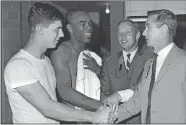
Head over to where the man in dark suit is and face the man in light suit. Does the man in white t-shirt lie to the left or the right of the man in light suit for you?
right

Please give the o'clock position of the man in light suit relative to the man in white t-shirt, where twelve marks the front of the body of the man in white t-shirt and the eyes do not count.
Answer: The man in light suit is roughly at 12 o'clock from the man in white t-shirt.

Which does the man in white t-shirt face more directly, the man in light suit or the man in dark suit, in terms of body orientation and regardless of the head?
the man in light suit

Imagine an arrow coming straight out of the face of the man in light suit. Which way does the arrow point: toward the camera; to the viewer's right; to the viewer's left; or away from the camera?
to the viewer's left

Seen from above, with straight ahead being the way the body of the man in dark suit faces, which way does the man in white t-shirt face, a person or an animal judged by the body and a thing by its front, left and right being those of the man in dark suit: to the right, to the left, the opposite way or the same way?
to the left

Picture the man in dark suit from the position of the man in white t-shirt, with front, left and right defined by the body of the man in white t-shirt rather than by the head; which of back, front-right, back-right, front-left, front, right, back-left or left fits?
front-left

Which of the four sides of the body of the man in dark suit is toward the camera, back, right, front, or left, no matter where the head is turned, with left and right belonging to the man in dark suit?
front

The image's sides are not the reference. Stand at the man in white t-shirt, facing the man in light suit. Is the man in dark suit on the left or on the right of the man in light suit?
left

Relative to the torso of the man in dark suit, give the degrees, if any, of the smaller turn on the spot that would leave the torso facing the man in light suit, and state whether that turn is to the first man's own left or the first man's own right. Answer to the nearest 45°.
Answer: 0° — they already face them

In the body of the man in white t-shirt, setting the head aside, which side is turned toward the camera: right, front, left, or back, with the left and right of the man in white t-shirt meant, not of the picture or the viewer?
right

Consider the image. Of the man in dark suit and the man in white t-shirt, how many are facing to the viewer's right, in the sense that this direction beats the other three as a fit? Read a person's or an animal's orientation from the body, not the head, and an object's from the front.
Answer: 1

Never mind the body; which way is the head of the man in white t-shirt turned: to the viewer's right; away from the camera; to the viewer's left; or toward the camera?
to the viewer's right

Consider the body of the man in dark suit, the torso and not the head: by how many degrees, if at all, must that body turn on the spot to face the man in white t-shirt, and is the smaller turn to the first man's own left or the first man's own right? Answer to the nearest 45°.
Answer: approximately 45° to the first man's own right
